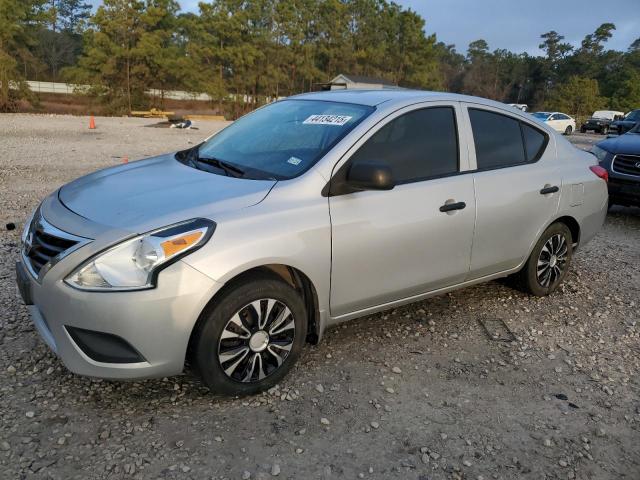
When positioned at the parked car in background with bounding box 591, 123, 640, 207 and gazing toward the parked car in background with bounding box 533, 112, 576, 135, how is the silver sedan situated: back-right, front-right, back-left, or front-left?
back-left

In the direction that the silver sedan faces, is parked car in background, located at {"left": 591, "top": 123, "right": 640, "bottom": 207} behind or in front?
behind

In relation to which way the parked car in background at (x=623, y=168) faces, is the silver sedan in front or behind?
in front

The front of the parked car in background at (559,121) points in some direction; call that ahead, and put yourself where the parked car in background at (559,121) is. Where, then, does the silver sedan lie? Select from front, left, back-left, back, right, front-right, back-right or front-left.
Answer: front-left

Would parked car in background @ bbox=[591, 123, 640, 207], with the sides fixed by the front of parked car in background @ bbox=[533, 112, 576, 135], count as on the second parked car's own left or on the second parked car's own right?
on the second parked car's own left

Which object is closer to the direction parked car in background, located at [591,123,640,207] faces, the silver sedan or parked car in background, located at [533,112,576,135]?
the silver sedan

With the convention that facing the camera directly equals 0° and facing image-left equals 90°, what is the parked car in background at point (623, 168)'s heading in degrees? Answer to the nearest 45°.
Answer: approximately 45°

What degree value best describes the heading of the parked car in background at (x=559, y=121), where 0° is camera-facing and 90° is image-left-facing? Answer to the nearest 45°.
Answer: approximately 45°

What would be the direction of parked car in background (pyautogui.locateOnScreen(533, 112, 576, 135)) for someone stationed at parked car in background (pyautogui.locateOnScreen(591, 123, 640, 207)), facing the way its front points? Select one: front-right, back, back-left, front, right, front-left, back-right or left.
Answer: back-right
